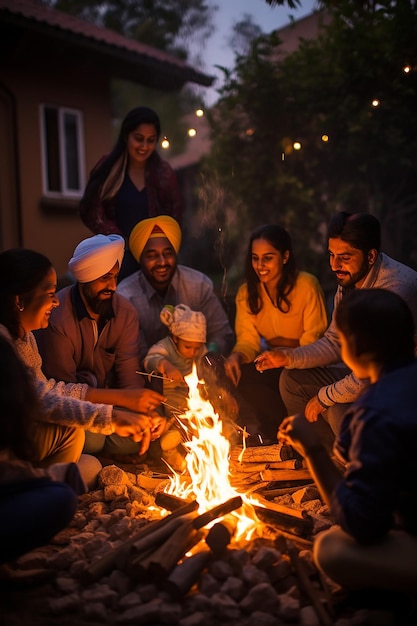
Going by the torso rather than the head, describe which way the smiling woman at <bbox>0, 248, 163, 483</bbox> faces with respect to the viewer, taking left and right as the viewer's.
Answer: facing to the right of the viewer

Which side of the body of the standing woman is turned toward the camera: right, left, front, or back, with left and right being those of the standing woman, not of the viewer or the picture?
front

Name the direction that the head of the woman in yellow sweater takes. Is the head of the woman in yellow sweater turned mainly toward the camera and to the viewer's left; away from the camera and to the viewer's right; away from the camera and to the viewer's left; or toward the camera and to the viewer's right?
toward the camera and to the viewer's left

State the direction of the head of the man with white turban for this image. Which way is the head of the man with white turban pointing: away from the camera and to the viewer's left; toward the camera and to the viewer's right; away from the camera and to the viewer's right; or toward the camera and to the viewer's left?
toward the camera and to the viewer's right

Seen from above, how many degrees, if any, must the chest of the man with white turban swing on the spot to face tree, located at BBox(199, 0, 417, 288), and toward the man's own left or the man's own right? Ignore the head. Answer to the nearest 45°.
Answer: approximately 90° to the man's own left

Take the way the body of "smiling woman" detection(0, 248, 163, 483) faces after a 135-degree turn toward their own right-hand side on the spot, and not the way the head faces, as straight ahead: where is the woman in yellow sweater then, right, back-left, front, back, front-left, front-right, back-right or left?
back

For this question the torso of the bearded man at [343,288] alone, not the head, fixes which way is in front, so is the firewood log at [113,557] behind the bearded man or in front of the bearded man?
in front

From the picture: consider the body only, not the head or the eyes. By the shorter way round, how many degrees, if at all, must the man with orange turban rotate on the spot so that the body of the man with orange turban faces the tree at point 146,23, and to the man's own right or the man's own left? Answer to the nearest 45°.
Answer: approximately 180°

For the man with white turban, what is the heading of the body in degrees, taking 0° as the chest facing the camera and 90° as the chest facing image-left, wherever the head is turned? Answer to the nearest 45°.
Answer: approximately 315°

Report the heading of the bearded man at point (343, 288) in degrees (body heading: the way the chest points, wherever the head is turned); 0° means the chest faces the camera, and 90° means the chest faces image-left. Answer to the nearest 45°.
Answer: approximately 45°

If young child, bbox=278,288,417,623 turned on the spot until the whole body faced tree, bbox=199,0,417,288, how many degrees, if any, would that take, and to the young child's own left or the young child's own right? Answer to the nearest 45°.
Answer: approximately 45° to the young child's own right

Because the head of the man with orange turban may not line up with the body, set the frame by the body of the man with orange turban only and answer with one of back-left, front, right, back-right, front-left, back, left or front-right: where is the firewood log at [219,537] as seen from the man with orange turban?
front

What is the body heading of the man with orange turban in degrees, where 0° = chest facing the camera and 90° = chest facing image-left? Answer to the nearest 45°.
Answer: approximately 0°

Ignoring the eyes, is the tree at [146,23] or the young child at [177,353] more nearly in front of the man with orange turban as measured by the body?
the young child

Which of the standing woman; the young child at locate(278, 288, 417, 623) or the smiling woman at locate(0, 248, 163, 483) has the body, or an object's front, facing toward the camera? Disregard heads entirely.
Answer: the standing woman

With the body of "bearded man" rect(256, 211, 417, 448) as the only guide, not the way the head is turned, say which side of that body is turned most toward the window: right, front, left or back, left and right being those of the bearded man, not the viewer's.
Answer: right
